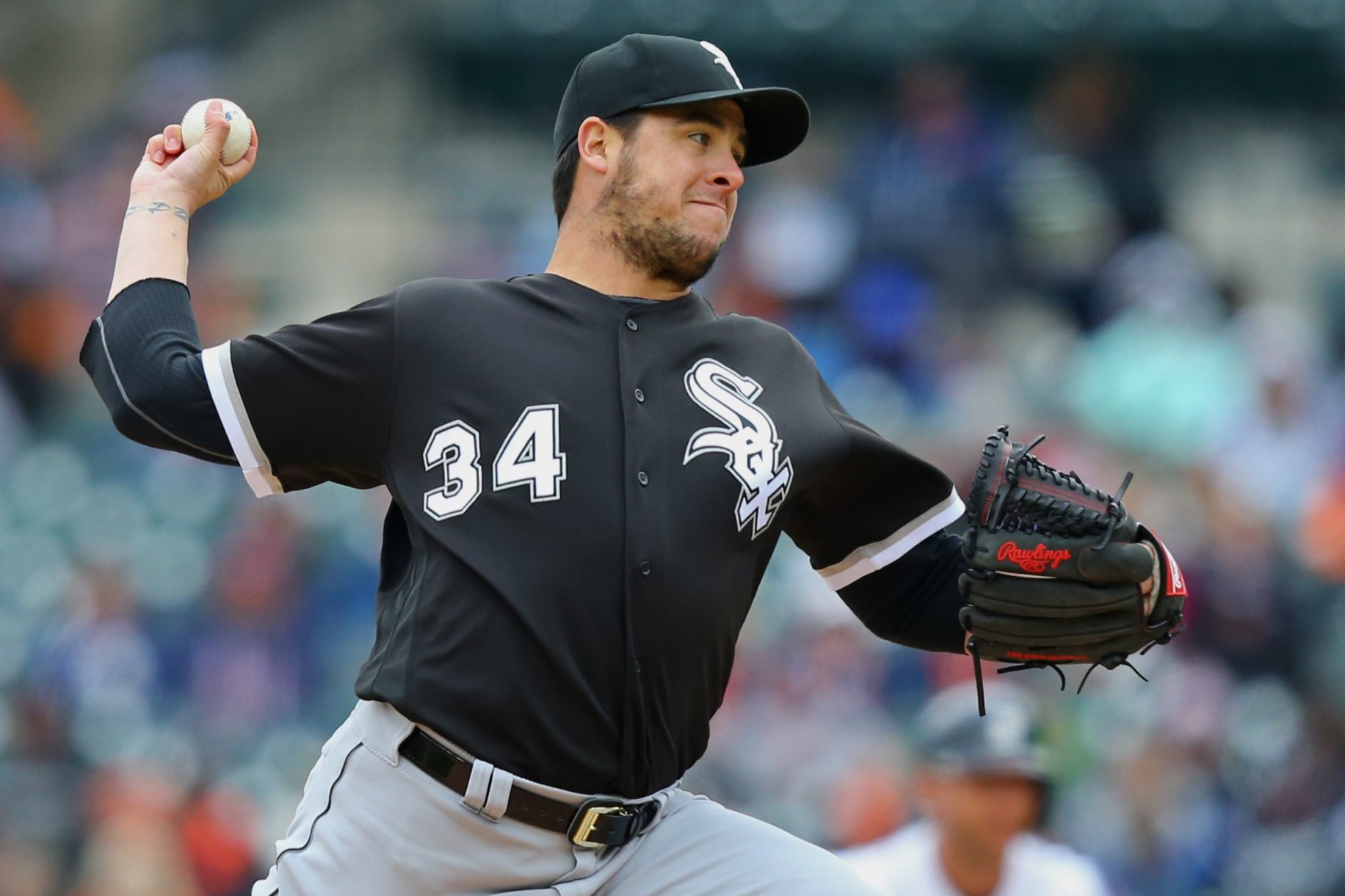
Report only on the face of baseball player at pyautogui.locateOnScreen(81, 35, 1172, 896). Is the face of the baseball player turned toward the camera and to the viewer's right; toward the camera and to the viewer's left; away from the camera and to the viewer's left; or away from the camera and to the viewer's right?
toward the camera and to the viewer's right

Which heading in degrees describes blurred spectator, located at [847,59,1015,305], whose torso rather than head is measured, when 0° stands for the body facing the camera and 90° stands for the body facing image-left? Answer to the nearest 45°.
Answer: approximately 0°

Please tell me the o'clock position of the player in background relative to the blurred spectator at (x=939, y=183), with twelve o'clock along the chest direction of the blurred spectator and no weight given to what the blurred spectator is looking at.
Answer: The player in background is roughly at 12 o'clock from the blurred spectator.

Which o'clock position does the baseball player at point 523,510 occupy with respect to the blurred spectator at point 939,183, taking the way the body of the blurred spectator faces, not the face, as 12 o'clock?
The baseball player is roughly at 12 o'clock from the blurred spectator.

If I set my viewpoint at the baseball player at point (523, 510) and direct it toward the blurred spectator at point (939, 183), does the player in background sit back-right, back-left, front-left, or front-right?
front-right

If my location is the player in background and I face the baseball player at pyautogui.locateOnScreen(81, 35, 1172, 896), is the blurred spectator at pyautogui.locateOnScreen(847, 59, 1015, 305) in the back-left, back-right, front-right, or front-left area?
back-right

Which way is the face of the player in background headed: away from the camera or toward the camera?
toward the camera
